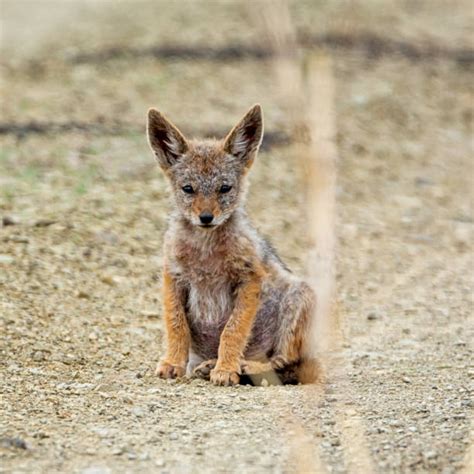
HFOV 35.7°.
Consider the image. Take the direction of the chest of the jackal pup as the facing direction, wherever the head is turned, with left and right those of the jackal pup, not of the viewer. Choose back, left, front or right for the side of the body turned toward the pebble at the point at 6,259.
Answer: right

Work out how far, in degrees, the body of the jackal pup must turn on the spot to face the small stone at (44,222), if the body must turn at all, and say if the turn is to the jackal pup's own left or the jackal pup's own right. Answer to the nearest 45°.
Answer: approximately 90° to the jackal pup's own right

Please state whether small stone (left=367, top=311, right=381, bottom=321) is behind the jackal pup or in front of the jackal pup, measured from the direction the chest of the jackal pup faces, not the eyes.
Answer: behind

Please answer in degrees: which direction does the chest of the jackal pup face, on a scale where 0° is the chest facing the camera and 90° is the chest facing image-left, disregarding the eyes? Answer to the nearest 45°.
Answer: approximately 45°

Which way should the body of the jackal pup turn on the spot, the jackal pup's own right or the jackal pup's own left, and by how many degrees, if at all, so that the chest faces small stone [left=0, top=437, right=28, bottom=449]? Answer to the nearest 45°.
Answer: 0° — it already faces it
